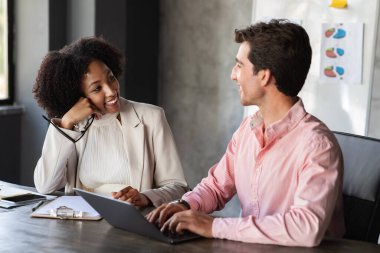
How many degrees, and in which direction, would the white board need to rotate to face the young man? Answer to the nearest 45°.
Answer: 0° — it already faces them

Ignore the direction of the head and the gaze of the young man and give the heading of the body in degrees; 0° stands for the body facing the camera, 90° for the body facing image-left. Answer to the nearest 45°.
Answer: approximately 45°

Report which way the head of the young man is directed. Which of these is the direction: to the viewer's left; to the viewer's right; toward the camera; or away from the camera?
to the viewer's left

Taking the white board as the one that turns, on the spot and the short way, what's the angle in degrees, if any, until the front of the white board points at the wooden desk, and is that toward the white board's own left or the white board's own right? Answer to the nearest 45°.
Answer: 0° — it already faces it

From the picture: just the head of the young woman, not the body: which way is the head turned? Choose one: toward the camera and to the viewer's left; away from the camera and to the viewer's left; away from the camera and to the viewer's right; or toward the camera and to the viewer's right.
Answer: toward the camera and to the viewer's right

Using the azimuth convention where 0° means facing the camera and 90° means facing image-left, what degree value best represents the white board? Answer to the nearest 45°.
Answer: approximately 0°

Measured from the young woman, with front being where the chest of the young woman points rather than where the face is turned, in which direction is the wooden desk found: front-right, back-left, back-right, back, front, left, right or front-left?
front

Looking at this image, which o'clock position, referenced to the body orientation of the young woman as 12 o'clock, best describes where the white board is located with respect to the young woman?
The white board is roughly at 8 o'clock from the young woman.

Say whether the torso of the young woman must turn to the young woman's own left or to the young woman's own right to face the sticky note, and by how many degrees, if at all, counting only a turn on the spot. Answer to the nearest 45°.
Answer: approximately 135° to the young woman's own left

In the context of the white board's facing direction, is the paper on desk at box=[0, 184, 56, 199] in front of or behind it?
in front

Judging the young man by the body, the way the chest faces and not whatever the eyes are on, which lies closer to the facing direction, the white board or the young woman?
the young woman

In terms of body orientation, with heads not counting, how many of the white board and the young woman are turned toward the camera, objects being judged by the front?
2
